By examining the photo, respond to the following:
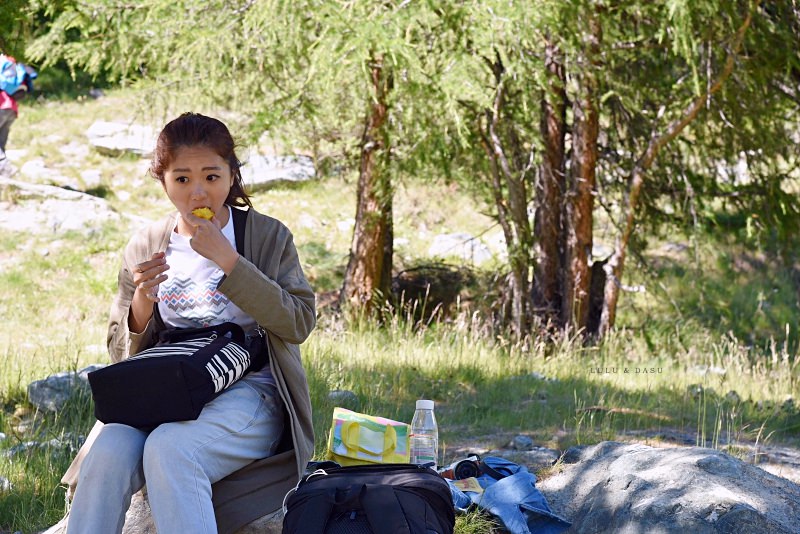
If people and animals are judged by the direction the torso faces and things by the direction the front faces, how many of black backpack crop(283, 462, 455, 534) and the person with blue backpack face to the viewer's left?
1

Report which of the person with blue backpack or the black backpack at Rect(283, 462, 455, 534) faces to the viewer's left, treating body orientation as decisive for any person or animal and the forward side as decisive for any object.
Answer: the person with blue backpack

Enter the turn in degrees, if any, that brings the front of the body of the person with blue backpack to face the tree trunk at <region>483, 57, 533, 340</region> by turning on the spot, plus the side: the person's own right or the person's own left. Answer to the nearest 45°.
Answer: approximately 135° to the person's own left

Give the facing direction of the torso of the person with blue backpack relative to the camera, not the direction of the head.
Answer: to the viewer's left
